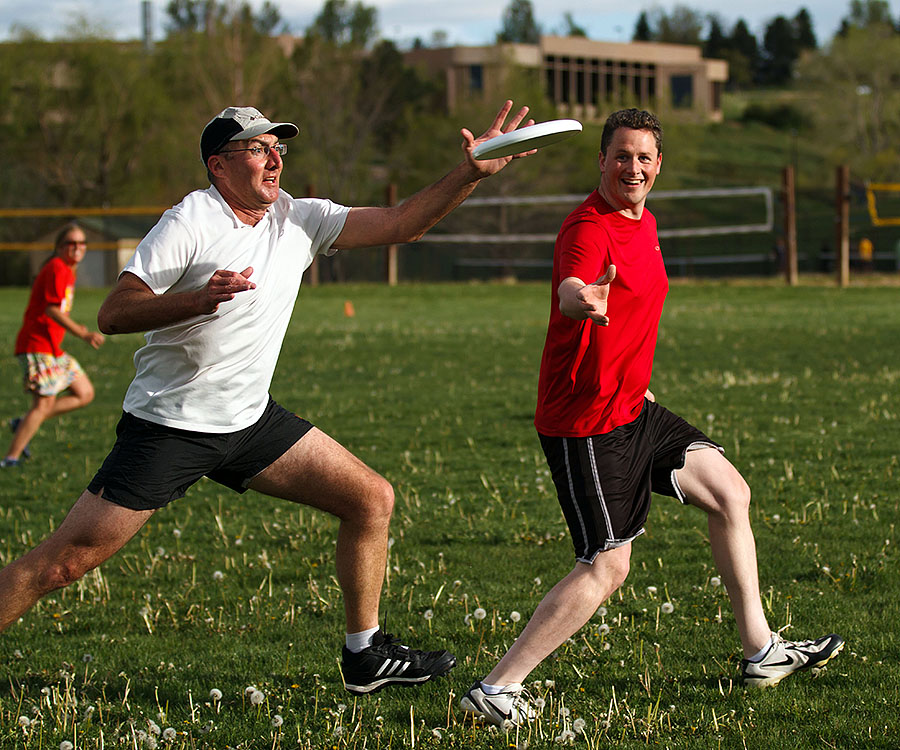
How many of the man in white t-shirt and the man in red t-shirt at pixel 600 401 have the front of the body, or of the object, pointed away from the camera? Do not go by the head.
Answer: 0

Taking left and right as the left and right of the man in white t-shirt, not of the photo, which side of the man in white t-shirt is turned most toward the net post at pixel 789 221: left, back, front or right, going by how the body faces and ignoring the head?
left

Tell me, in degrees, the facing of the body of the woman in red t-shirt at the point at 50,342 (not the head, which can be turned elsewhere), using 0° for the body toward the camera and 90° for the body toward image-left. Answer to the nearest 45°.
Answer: approximately 270°

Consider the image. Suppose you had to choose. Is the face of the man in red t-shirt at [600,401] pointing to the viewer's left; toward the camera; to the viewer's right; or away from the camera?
toward the camera

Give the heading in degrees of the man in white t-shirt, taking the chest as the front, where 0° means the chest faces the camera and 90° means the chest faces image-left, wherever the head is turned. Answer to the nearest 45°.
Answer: approximately 315°

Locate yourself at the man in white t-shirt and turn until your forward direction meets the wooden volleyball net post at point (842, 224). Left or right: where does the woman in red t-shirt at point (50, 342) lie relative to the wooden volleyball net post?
left

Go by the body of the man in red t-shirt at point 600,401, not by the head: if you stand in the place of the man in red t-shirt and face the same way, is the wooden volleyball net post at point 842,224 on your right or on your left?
on your left

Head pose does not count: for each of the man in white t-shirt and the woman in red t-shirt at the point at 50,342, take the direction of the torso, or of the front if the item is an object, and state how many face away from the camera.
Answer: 0

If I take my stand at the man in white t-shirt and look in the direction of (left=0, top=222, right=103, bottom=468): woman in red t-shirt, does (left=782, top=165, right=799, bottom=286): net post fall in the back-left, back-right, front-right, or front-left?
front-right

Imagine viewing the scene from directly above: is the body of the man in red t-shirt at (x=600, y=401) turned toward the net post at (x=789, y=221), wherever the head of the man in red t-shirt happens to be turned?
no

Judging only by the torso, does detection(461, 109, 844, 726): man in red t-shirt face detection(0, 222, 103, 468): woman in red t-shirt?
no

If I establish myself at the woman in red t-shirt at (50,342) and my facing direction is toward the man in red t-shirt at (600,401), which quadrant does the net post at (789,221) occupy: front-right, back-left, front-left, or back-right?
back-left
